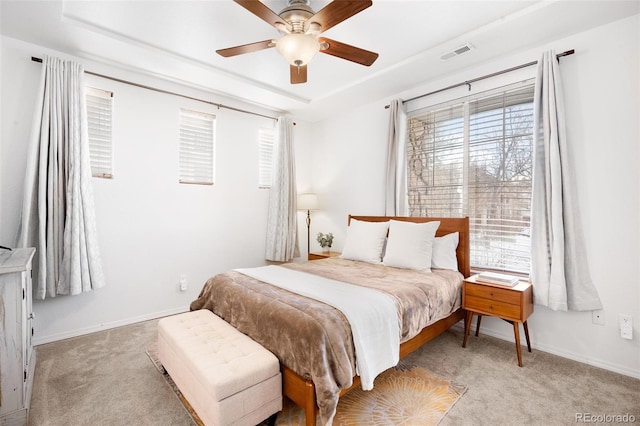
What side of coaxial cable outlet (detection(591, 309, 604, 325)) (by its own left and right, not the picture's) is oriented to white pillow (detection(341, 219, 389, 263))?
right

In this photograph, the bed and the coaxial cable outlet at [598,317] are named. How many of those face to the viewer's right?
0

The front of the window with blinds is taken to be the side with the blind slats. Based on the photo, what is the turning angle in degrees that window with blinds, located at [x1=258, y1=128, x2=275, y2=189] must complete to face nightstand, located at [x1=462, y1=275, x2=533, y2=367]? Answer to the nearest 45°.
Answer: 0° — it already faces it

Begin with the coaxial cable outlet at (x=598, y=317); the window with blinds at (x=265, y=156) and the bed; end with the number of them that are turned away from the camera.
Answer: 0

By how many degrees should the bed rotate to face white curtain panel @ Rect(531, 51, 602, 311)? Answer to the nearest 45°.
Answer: approximately 135° to its left

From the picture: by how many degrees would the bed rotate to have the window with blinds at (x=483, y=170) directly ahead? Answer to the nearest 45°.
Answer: approximately 180°

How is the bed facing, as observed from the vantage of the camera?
facing the viewer and to the left of the viewer

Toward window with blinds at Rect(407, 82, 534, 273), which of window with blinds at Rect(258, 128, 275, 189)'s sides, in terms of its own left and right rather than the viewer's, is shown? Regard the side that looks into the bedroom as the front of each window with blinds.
front

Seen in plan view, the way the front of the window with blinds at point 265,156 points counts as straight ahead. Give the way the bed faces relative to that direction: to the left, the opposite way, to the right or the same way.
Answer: to the right
